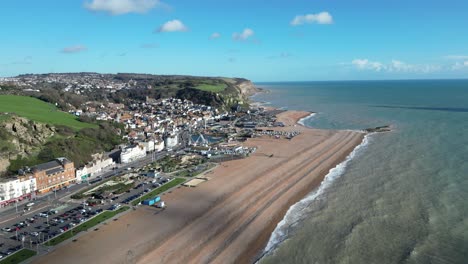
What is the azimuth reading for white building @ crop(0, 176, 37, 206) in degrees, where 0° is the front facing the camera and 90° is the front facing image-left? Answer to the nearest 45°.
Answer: approximately 315°

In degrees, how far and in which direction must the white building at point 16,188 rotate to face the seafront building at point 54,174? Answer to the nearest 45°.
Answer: approximately 90° to its left
